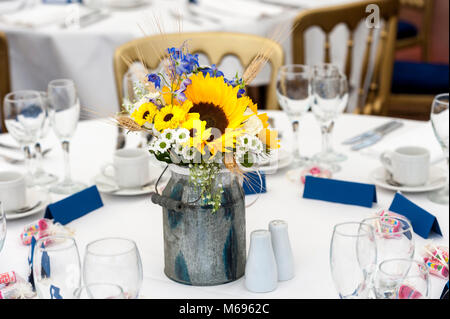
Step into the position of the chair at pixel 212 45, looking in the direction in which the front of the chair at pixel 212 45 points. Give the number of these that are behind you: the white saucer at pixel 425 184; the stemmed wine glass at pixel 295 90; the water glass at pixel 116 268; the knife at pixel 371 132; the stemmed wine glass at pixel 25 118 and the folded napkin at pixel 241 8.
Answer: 1

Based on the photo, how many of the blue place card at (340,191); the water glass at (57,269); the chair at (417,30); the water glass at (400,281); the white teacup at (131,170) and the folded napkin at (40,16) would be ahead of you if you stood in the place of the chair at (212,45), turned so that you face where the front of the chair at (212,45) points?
4

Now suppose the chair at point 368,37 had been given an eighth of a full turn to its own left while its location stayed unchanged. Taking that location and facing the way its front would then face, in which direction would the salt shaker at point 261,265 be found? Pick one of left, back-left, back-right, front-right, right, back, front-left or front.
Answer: front

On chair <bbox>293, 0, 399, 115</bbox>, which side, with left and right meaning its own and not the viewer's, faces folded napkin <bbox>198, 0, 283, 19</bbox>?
right

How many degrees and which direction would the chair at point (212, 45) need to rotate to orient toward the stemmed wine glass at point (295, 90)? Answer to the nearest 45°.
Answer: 0° — it already faces it

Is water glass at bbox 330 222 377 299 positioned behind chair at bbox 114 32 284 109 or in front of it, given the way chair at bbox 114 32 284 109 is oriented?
in front

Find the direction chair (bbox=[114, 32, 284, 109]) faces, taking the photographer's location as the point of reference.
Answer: facing the viewer

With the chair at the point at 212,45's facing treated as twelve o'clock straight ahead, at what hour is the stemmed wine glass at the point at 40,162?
The stemmed wine glass is roughly at 1 o'clock from the chair.

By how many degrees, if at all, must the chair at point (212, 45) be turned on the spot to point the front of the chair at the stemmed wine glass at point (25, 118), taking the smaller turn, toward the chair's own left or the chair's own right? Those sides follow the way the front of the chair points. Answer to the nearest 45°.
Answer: approximately 45° to the chair's own right

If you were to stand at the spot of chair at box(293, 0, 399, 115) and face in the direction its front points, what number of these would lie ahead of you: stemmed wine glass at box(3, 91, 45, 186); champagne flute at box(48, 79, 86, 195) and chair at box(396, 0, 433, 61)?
2

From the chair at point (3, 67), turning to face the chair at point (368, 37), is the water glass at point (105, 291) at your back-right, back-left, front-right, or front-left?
front-right

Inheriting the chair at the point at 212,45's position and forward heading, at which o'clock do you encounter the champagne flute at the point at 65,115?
The champagne flute is roughly at 1 o'clock from the chair.

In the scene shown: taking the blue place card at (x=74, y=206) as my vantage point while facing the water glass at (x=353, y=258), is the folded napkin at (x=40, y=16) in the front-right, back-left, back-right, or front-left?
back-left

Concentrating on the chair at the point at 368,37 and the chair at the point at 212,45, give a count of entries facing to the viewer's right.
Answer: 0

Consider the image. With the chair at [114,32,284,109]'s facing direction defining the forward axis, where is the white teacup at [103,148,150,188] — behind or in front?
in front

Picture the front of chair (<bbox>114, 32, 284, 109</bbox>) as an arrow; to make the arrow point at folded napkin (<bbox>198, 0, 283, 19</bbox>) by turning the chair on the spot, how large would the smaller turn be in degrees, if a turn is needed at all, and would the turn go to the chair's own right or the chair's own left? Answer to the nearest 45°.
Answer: approximately 180°

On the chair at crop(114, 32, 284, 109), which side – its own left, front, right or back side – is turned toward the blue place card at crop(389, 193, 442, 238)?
front

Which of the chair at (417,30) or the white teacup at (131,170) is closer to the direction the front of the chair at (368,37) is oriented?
the white teacup

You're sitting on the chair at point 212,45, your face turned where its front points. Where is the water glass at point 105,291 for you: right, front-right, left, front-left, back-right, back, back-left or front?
front

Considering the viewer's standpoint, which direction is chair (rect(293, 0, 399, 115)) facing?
facing the viewer and to the left of the viewer
